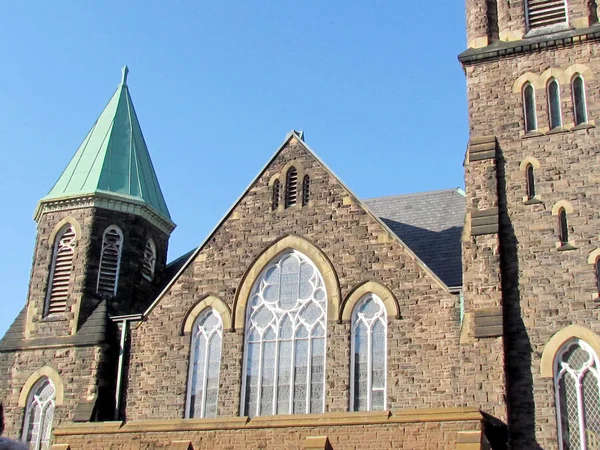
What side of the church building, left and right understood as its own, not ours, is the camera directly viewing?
front
